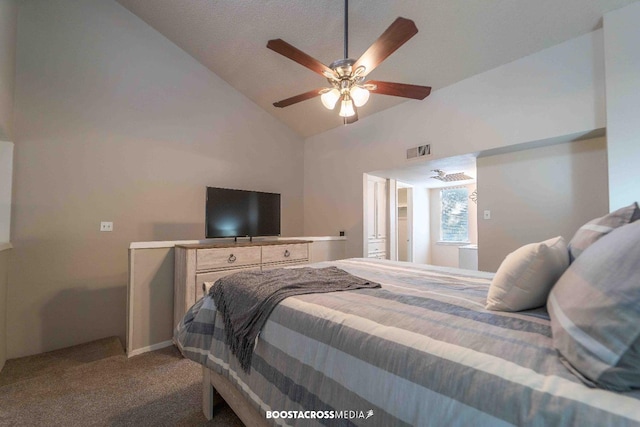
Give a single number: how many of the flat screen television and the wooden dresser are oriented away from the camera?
0

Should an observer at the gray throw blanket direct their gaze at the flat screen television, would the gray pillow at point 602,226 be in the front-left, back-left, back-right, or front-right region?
back-right

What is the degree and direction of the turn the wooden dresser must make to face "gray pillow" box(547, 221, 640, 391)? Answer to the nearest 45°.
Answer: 0° — it already faces it

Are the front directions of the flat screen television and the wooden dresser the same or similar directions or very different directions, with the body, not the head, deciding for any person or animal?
same or similar directions

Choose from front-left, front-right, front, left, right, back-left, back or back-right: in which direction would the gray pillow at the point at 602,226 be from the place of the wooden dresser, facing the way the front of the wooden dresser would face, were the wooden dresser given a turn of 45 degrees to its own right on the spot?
front-left

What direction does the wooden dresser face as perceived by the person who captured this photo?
facing the viewer and to the right of the viewer

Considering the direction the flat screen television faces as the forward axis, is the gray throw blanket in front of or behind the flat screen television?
in front

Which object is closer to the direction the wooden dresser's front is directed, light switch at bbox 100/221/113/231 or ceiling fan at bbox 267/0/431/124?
the ceiling fan
